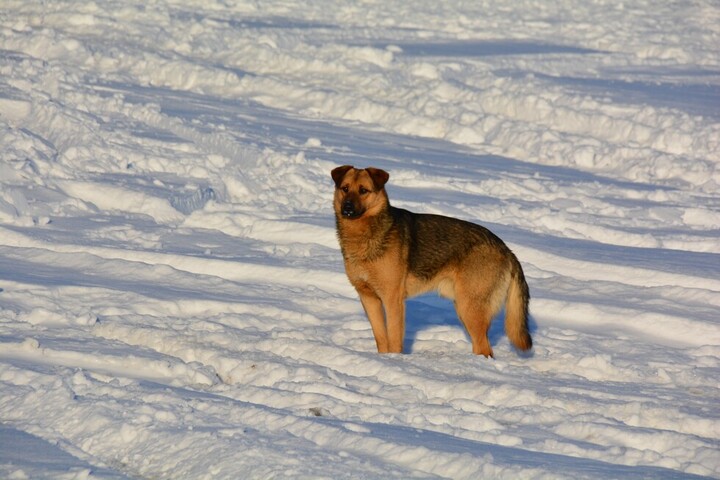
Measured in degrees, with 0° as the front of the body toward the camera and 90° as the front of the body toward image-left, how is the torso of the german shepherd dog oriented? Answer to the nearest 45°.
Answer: approximately 90°
